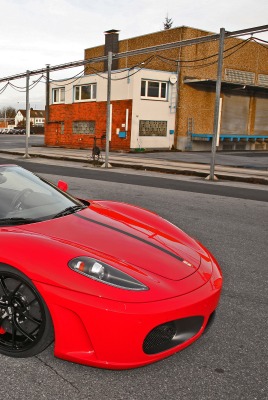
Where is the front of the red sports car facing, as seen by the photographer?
facing the viewer and to the right of the viewer

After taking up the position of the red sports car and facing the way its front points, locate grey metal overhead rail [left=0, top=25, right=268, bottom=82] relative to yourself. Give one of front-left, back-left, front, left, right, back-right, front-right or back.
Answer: back-left

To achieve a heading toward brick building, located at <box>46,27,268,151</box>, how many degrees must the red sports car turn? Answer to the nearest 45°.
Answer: approximately 135° to its left
